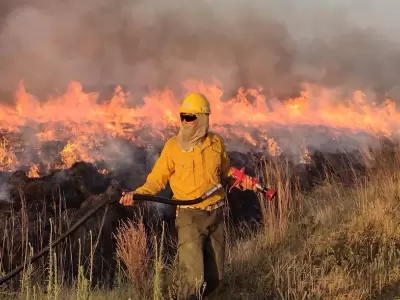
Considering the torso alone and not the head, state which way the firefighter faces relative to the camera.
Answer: toward the camera
